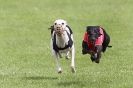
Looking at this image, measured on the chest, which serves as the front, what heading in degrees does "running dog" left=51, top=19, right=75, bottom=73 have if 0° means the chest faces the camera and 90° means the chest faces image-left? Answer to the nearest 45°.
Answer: approximately 0°

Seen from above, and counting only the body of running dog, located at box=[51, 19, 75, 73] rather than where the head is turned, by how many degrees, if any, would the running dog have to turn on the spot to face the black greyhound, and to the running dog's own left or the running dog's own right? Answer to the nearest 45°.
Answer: approximately 45° to the running dog's own left
